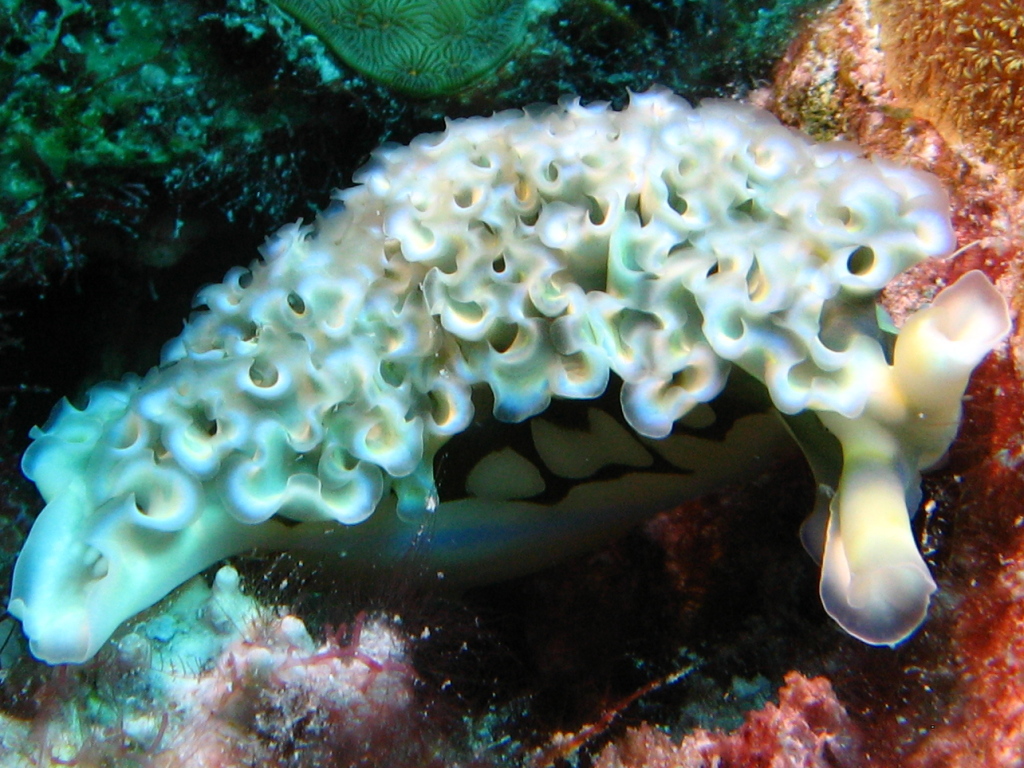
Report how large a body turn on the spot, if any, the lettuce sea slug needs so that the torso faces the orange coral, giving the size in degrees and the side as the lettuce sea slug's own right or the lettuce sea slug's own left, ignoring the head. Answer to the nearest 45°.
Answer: approximately 45° to the lettuce sea slug's own left

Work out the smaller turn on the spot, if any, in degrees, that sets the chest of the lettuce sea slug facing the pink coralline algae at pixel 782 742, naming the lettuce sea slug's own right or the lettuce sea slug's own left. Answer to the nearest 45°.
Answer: approximately 45° to the lettuce sea slug's own right

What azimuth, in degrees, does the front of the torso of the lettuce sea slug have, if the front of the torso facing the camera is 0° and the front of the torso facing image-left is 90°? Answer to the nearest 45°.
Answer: approximately 270°
